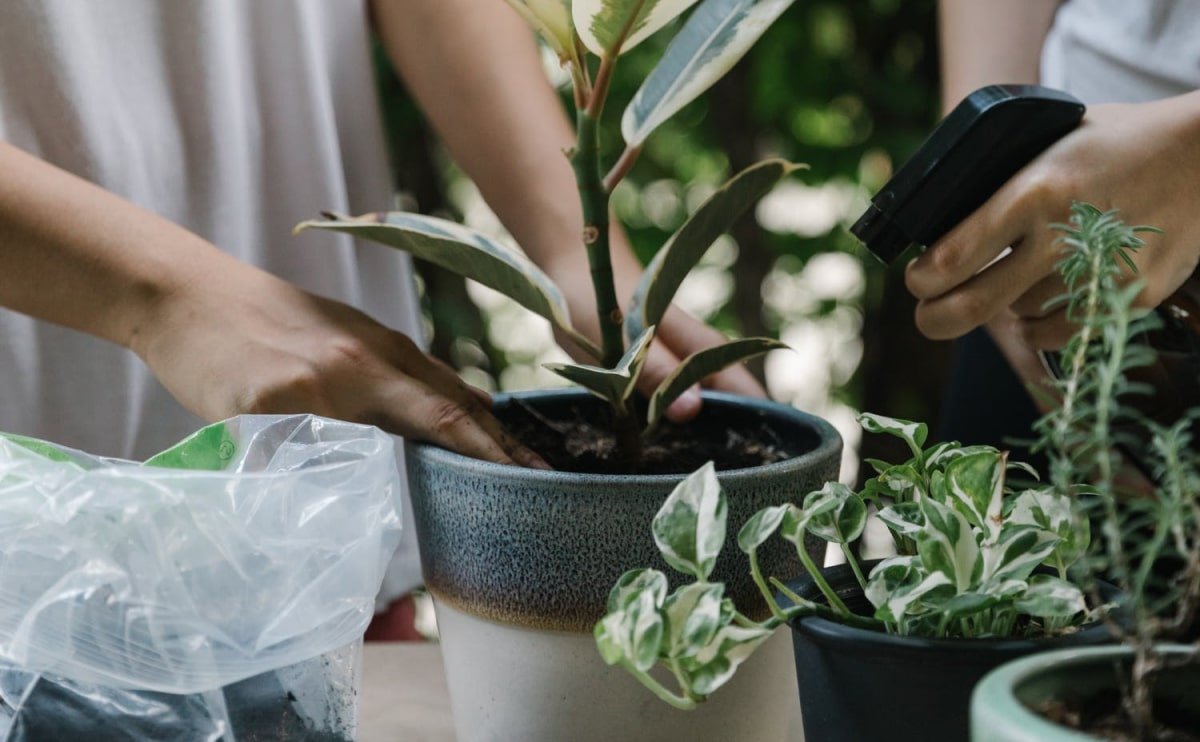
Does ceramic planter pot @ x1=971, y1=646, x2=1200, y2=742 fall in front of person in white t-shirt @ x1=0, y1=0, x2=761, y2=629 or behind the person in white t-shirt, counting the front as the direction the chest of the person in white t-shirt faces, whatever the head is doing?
in front

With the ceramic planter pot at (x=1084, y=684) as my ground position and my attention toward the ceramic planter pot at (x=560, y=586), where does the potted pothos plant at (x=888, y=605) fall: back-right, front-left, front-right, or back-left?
front-right

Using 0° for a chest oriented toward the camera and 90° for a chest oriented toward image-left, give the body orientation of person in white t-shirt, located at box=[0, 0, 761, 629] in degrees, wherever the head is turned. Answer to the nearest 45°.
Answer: approximately 315°

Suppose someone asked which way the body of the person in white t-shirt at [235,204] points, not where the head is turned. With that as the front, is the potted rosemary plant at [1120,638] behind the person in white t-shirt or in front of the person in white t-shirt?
in front
